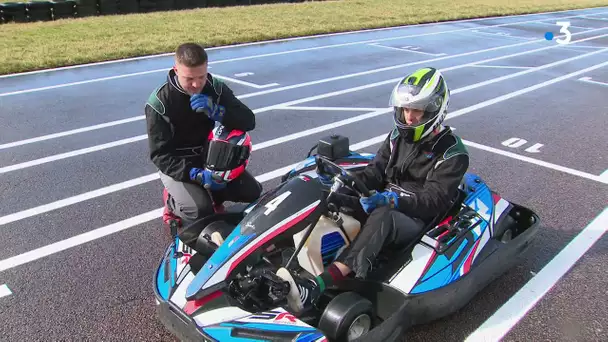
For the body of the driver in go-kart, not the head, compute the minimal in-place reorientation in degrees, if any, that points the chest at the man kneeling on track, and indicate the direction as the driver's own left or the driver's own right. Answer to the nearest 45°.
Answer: approximately 45° to the driver's own right

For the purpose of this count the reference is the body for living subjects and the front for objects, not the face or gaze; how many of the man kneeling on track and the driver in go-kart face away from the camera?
0

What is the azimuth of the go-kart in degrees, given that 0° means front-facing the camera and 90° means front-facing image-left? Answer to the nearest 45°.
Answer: approximately 45°

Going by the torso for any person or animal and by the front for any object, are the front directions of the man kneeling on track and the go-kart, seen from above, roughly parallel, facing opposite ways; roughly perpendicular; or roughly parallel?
roughly perpendicular

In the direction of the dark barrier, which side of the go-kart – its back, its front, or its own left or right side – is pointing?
right

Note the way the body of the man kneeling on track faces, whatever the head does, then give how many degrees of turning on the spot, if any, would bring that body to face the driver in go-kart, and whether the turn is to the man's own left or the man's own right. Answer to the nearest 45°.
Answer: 0° — they already face them

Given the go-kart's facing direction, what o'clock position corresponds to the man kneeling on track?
The man kneeling on track is roughly at 3 o'clock from the go-kart.

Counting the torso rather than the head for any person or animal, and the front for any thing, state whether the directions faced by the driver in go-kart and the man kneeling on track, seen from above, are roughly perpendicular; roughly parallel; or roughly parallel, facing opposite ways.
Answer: roughly perpendicular

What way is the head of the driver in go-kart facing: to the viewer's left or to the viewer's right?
to the viewer's left

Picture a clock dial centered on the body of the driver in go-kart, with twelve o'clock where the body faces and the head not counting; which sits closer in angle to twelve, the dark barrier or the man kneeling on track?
the man kneeling on track

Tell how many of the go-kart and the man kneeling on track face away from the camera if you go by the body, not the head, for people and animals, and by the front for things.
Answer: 0

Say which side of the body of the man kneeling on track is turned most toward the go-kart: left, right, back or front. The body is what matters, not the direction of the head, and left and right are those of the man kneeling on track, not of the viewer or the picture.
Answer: front

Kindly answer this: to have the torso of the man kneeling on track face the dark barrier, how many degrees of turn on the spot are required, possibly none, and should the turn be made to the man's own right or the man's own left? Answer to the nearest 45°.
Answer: approximately 135° to the man's own left
